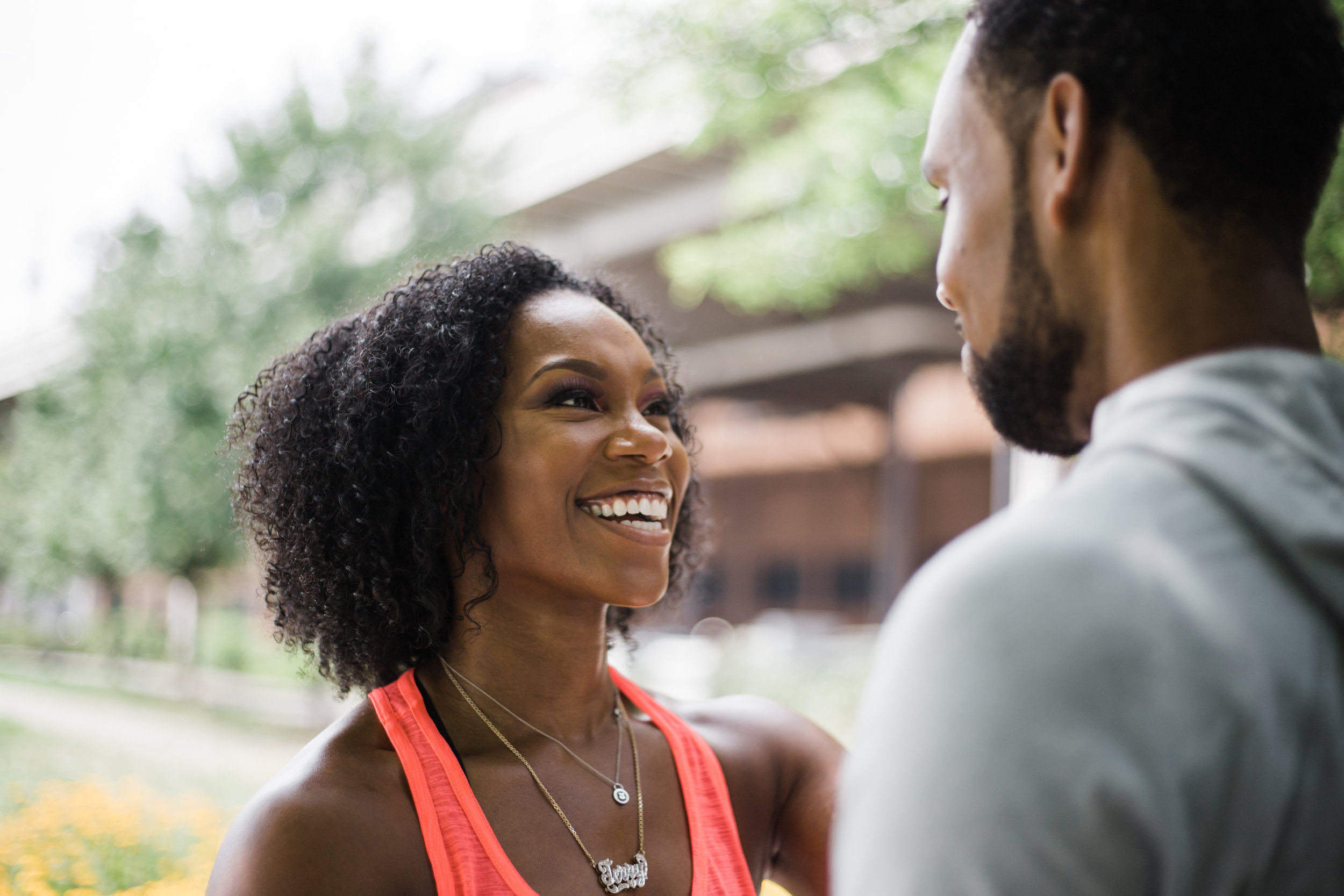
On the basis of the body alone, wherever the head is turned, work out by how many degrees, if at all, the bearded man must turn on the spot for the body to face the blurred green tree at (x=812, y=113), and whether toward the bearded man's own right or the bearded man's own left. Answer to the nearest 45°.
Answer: approximately 45° to the bearded man's own right

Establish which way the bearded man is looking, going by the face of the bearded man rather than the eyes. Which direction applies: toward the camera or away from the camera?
away from the camera

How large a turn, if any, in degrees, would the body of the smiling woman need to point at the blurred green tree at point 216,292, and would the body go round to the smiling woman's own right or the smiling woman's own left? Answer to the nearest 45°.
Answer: approximately 135° to the smiling woman's own left

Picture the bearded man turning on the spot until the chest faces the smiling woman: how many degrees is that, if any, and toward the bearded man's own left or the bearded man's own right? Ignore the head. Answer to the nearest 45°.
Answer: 0° — they already face them

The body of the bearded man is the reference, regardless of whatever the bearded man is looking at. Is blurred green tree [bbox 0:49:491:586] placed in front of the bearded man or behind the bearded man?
in front

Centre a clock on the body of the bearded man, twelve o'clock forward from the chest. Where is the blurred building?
The blurred building is roughly at 1 o'clock from the bearded man.

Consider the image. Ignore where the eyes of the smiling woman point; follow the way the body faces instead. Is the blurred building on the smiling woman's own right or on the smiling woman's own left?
on the smiling woman's own left

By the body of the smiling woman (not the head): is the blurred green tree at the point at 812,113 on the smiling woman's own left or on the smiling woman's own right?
on the smiling woman's own left

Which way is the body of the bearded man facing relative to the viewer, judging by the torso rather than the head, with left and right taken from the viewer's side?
facing away from the viewer and to the left of the viewer

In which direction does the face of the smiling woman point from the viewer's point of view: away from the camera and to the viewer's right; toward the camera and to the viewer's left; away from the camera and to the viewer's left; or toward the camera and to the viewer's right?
toward the camera and to the viewer's right

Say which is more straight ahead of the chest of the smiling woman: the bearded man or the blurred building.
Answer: the bearded man

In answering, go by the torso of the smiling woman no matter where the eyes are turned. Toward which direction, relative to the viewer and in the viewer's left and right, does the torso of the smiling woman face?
facing the viewer and to the right of the viewer

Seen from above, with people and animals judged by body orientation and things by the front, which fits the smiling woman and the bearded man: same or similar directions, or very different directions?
very different directions
